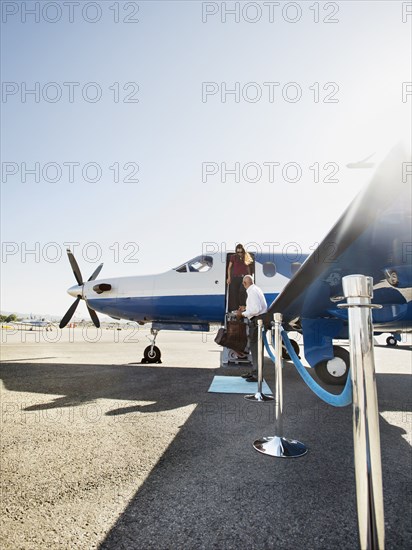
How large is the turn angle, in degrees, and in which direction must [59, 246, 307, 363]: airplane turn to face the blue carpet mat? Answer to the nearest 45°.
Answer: approximately 90° to its left

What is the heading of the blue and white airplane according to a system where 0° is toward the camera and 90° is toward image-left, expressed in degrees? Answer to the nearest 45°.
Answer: approximately 90°

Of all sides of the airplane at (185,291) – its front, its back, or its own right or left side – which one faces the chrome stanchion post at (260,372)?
left
